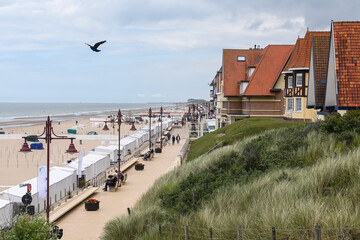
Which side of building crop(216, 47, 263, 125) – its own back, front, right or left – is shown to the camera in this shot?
left

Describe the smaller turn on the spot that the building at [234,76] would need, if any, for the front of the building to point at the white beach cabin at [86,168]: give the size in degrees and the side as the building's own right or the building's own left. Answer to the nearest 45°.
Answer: approximately 45° to the building's own left

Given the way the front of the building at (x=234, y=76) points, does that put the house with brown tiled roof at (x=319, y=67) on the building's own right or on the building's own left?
on the building's own left

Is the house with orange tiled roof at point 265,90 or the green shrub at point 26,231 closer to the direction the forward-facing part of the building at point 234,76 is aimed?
the green shrub

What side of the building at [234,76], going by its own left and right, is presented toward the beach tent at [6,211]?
left

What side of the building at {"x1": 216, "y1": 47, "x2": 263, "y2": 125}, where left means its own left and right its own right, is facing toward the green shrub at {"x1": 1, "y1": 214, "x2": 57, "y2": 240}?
left
